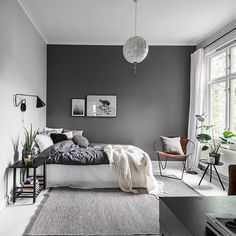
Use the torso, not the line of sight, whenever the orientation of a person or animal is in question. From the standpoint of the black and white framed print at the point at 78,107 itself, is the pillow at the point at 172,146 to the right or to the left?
on its left

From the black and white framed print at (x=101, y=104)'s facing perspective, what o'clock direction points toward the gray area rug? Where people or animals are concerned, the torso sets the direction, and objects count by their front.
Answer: The gray area rug is roughly at 12 o'clock from the black and white framed print.

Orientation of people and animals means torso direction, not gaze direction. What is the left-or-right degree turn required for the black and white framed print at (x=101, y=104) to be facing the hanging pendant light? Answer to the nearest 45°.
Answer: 0° — it already faces it

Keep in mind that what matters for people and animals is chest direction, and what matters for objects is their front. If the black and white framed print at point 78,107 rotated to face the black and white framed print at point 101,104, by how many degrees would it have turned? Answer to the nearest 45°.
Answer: approximately 90° to its left

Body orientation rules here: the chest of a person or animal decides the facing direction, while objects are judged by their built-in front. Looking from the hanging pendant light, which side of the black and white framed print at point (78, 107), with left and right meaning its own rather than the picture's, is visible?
front

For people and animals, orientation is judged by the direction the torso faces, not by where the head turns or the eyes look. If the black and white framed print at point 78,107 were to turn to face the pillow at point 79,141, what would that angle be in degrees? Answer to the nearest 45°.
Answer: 0° — it already faces it

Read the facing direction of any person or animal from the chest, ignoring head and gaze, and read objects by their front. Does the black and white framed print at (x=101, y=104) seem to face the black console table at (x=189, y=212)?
yes

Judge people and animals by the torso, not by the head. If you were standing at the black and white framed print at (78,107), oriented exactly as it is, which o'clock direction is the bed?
The bed is roughly at 12 o'clock from the black and white framed print.

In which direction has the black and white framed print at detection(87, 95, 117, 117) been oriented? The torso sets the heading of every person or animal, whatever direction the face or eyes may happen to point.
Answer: toward the camera

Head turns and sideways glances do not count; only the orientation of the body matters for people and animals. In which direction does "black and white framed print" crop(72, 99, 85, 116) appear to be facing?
toward the camera

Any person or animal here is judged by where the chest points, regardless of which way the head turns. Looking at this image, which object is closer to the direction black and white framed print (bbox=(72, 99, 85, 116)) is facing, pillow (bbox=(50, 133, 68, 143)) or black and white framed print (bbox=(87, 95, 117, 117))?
the pillow

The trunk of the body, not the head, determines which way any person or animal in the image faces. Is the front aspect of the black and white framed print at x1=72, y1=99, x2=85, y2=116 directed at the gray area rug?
yes

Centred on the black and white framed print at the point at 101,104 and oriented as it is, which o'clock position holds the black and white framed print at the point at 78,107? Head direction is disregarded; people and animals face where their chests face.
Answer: the black and white framed print at the point at 78,107 is roughly at 3 o'clock from the black and white framed print at the point at 101,104.

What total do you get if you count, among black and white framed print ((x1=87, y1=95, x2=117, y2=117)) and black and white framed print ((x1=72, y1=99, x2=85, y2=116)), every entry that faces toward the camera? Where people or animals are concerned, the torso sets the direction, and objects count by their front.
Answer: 2

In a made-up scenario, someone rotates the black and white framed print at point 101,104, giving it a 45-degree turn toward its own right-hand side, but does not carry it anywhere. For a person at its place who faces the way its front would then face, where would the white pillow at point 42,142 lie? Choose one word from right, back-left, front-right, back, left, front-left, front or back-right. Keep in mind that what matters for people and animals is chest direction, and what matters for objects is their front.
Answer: front

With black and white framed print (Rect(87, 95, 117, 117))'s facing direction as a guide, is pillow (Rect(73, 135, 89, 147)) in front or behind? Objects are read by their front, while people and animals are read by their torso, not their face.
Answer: in front

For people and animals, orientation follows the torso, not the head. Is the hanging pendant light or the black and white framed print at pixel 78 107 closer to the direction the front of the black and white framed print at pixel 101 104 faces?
the hanging pendant light
